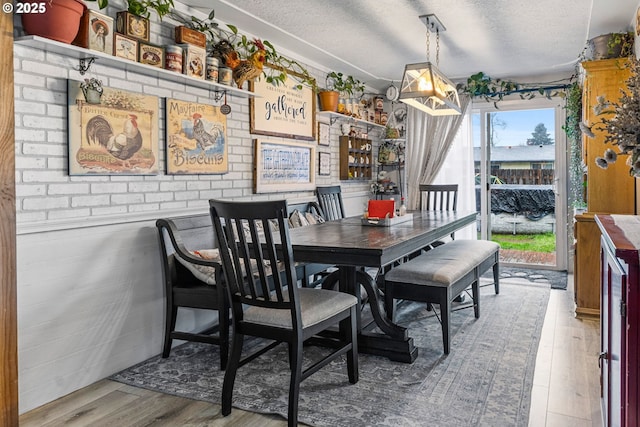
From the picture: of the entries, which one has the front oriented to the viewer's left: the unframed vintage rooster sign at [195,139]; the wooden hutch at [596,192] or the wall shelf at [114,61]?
the wooden hutch

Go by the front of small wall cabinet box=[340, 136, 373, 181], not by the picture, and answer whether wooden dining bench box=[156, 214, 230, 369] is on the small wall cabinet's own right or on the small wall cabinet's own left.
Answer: on the small wall cabinet's own right

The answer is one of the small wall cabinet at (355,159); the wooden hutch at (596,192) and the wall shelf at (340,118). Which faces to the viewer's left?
the wooden hutch

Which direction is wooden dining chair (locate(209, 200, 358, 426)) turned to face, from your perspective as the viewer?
facing away from the viewer and to the right of the viewer

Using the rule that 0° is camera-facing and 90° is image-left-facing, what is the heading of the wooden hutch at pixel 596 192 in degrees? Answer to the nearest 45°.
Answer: approximately 90°

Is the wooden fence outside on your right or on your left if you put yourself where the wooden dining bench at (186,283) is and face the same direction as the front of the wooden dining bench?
on your left

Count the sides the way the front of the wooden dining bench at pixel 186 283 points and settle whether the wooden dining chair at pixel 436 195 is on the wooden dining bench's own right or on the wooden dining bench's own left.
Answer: on the wooden dining bench's own left

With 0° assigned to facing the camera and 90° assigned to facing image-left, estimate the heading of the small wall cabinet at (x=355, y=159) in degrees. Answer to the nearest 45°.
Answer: approximately 315°

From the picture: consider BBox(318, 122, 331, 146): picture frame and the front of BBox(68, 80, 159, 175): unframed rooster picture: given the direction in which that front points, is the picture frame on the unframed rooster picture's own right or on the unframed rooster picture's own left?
on the unframed rooster picture's own left
